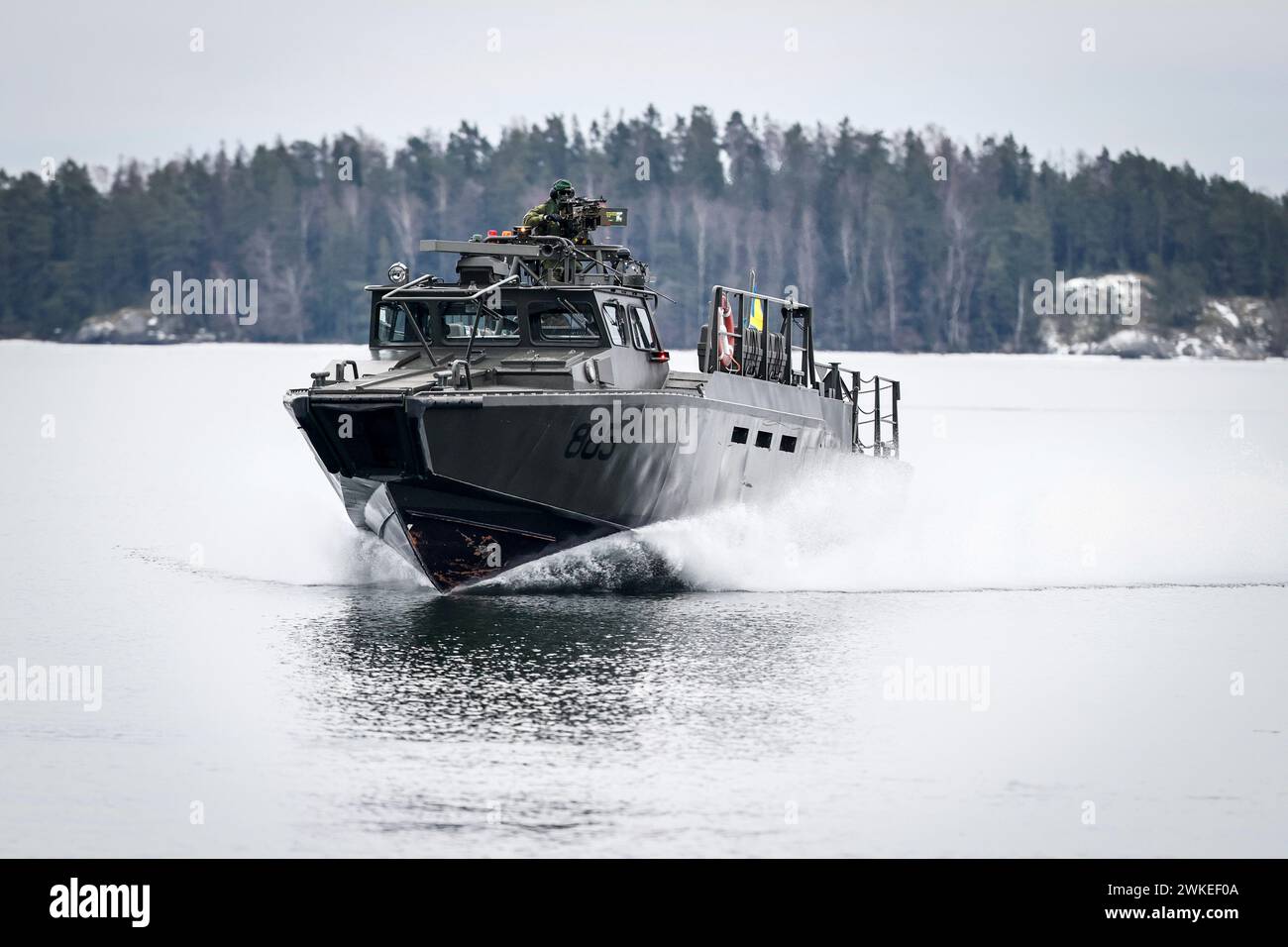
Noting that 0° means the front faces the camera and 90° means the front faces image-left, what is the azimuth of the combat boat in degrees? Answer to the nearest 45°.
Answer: approximately 45°

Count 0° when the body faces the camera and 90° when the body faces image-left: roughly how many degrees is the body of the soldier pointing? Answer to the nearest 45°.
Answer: approximately 315°
